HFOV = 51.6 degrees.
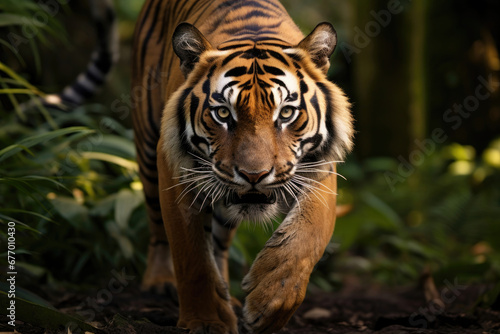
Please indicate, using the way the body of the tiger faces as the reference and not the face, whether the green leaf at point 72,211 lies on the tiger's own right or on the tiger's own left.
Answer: on the tiger's own right

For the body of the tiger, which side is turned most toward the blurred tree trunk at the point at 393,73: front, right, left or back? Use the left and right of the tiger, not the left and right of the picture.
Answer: back

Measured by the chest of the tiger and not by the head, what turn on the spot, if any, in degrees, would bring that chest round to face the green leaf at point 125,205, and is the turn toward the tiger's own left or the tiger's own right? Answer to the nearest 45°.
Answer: approximately 135° to the tiger's own right

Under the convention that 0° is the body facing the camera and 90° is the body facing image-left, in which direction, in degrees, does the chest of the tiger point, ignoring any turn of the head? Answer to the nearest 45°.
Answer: approximately 0°

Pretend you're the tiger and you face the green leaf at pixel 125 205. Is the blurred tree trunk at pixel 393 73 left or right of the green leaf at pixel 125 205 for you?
right
